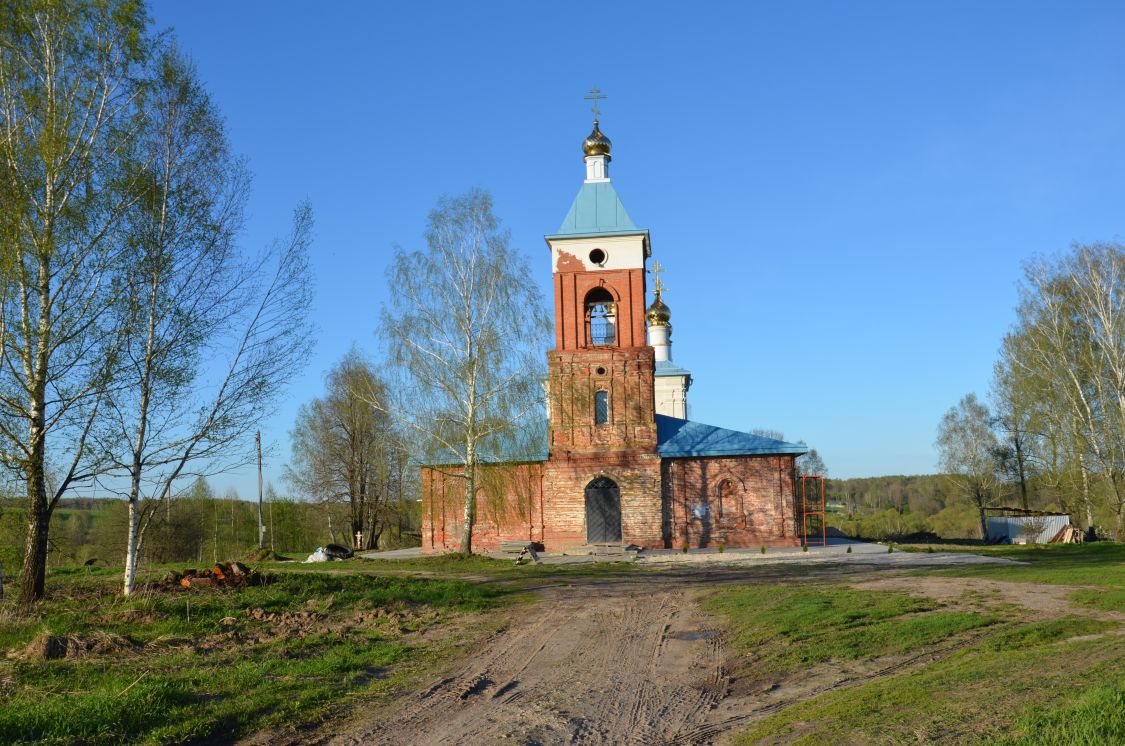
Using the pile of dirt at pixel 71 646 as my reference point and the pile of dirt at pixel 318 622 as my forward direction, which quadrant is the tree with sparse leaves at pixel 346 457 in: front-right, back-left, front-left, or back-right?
front-left

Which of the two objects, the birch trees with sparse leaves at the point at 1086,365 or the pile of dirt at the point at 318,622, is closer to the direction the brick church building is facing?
the pile of dirt

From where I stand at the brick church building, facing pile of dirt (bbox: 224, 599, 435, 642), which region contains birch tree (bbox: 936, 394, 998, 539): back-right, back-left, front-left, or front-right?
back-left

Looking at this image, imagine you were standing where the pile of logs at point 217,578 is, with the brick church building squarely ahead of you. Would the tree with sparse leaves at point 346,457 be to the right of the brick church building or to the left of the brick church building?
left

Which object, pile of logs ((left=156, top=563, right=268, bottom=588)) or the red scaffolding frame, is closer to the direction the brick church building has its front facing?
the pile of logs

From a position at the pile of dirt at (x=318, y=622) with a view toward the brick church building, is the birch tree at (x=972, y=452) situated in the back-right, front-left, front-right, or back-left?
front-right

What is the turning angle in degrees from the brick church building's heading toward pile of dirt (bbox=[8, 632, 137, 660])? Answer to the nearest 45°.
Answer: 0° — it already faces it

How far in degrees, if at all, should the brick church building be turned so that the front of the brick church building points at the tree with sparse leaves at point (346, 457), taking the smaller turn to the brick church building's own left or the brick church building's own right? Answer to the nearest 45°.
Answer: approximately 135° to the brick church building's own right

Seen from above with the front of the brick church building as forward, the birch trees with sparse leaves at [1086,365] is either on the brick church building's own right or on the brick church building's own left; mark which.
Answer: on the brick church building's own left

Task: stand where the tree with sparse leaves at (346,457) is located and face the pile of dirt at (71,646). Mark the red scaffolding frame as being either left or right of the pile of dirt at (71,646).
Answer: left

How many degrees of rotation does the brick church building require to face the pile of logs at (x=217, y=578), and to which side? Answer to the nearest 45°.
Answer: approximately 45° to its right

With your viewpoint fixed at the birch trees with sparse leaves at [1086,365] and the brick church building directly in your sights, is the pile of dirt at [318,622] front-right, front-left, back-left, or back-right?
front-left

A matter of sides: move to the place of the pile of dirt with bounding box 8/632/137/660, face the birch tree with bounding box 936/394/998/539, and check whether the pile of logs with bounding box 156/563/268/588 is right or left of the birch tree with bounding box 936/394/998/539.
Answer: left

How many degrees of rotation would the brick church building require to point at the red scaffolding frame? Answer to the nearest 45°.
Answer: approximately 135° to its left

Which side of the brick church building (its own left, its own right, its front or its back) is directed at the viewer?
front

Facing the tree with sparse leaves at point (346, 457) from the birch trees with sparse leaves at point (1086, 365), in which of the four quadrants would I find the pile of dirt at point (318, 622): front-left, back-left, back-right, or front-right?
front-left

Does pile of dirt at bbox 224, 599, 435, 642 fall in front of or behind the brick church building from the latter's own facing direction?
in front

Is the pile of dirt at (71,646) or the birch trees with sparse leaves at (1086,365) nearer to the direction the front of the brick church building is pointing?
the pile of dirt
